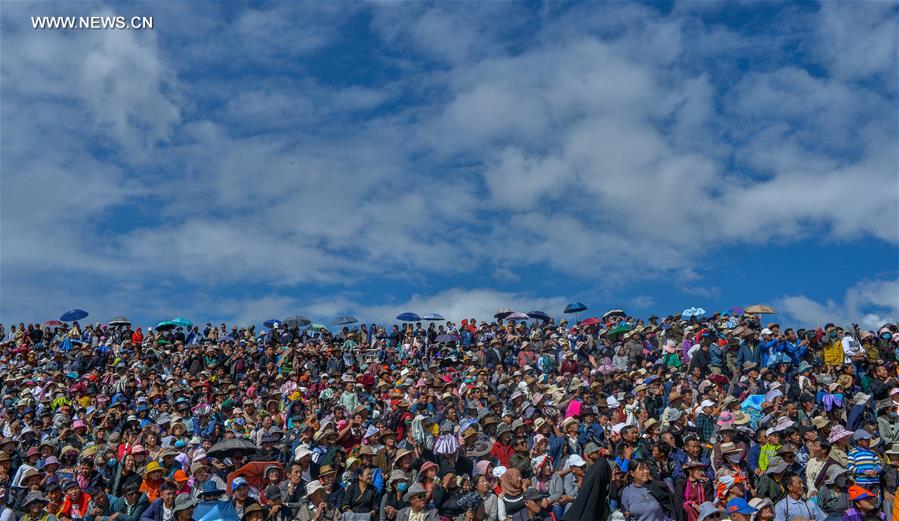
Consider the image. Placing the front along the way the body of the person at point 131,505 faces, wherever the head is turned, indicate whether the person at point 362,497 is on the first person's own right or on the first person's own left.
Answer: on the first person's own left

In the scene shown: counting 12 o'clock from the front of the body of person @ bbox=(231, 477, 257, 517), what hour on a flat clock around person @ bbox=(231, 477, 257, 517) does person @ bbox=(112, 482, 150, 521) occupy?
person @ bbox=(112, 482, 150, 521) is roughly at 3 o'clock from person @ bbox=(231, 477, 257, 517).

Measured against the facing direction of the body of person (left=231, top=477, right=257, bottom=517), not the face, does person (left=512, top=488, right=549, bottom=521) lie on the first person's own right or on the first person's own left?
on the first person's own left

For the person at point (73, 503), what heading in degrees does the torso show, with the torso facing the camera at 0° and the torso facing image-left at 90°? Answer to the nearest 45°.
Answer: approximately 0°

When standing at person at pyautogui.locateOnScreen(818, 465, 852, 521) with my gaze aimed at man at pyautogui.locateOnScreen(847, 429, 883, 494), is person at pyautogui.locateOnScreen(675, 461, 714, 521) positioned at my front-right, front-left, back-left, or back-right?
back-left

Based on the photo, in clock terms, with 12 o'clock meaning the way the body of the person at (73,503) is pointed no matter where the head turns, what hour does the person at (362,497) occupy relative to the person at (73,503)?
the person at (362,497) is roughly at 10 o'clock from the person at (73,503).

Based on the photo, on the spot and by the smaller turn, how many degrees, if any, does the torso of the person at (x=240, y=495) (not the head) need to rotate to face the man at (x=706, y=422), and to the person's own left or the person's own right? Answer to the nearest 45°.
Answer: approximately 135° to the person's own left
